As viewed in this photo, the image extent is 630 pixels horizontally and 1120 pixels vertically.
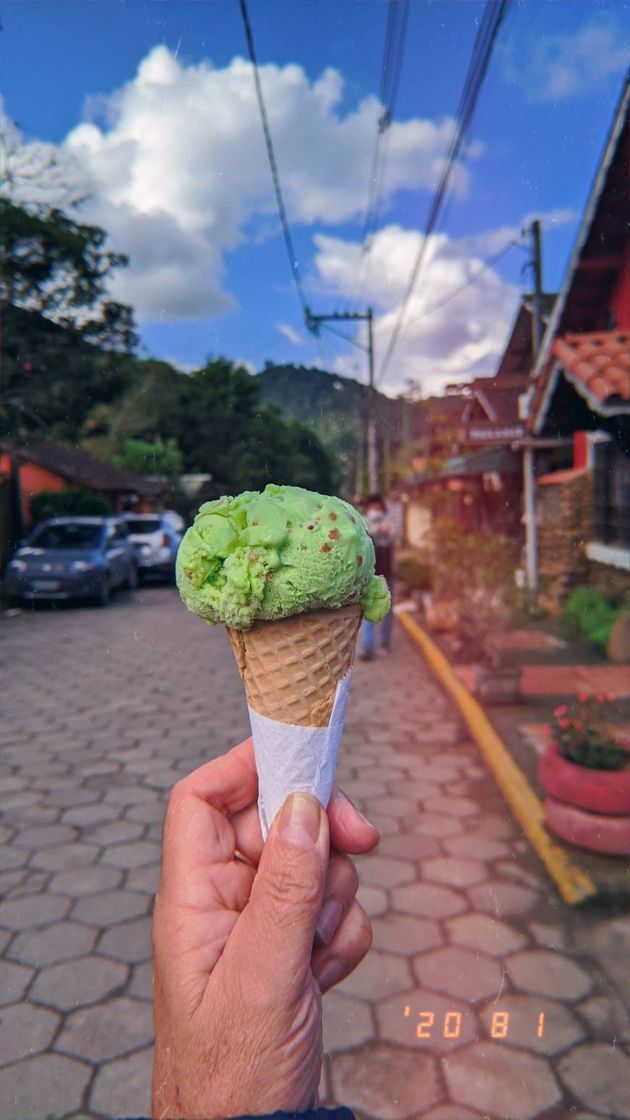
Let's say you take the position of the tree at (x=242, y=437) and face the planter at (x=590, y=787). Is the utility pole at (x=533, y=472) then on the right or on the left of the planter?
left

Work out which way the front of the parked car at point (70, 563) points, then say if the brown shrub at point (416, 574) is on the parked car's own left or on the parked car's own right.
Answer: on the parked car's own left

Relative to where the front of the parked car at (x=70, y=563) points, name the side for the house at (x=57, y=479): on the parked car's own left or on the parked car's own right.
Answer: on the parked car's own right

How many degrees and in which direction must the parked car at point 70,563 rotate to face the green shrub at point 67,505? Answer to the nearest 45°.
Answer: approximately 135° to its right

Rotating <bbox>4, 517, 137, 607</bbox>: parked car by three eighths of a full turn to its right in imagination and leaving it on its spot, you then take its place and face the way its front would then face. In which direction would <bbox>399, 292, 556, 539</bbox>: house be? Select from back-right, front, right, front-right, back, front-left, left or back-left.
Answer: right

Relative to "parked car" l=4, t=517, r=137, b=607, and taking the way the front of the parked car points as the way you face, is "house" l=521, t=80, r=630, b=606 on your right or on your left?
on your left

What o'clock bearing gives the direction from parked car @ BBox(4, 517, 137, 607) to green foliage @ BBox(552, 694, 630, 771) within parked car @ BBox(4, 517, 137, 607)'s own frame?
The green foliage is roughly at 10 o'clock from the parked car.

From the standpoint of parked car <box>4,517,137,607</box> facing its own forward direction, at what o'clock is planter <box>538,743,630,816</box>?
The planter is roughly at 10 o'clock from the parked car.

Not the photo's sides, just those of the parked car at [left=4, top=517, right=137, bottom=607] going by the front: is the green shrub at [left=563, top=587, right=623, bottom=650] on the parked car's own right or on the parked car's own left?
on the parked car's own left

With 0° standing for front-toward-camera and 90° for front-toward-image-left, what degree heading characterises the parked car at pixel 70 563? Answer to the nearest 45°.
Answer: approximately 45°
